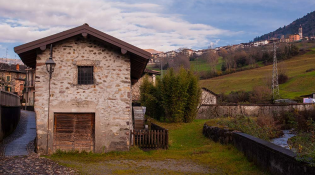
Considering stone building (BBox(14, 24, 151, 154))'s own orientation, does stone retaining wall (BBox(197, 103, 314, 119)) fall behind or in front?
behind

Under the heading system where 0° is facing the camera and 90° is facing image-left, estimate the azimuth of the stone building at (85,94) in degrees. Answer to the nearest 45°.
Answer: approximately 0°

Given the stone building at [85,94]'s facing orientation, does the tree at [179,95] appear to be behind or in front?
behind

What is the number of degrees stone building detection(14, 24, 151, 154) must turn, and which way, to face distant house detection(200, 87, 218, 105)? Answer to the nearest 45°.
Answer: approximately 135° to its left

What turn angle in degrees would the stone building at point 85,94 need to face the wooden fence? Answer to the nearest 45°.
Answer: approximately 90° to its left

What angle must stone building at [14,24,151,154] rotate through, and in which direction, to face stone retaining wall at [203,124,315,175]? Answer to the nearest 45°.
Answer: approximately 45° to its left

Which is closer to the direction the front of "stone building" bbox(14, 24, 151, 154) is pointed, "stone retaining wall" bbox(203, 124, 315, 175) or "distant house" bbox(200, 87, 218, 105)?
the stone retaining wall
